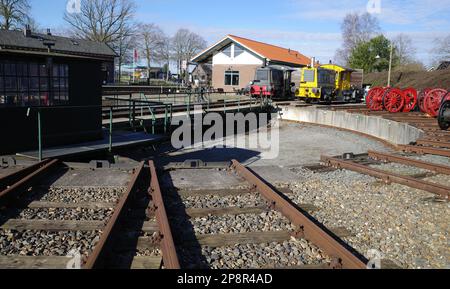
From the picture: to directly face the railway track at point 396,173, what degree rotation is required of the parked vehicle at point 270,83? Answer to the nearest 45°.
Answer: approximately 45° to its left

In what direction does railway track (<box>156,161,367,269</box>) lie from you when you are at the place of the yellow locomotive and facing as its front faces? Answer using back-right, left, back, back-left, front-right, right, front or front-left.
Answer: front-left

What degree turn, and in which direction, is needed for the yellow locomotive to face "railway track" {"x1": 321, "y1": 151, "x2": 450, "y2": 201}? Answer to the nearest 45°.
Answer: approximately 45° to its left

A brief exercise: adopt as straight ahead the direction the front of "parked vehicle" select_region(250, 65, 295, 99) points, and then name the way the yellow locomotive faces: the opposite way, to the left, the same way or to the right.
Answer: the same way

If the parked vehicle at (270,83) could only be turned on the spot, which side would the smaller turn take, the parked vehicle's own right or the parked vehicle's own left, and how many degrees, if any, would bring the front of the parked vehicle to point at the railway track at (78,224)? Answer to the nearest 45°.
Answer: approximately 45° to the parked vehicle's own left

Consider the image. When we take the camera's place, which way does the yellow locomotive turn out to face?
facing the viewer and to the left of the viewer

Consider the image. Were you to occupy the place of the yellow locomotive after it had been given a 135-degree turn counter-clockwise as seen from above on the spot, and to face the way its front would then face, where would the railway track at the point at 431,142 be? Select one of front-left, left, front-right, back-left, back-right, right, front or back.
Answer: right

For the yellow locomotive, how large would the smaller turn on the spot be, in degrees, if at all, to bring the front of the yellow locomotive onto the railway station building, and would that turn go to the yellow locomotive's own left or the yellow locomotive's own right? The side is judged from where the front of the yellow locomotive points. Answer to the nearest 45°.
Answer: approximately 90° to the yellow locomotive's own right

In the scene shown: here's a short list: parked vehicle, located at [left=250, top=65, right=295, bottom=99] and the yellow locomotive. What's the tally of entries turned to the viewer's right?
0

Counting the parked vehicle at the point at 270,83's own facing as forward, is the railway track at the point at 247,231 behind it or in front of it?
in front

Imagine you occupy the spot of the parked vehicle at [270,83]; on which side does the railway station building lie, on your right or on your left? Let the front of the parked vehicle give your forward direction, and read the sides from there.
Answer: on your right
